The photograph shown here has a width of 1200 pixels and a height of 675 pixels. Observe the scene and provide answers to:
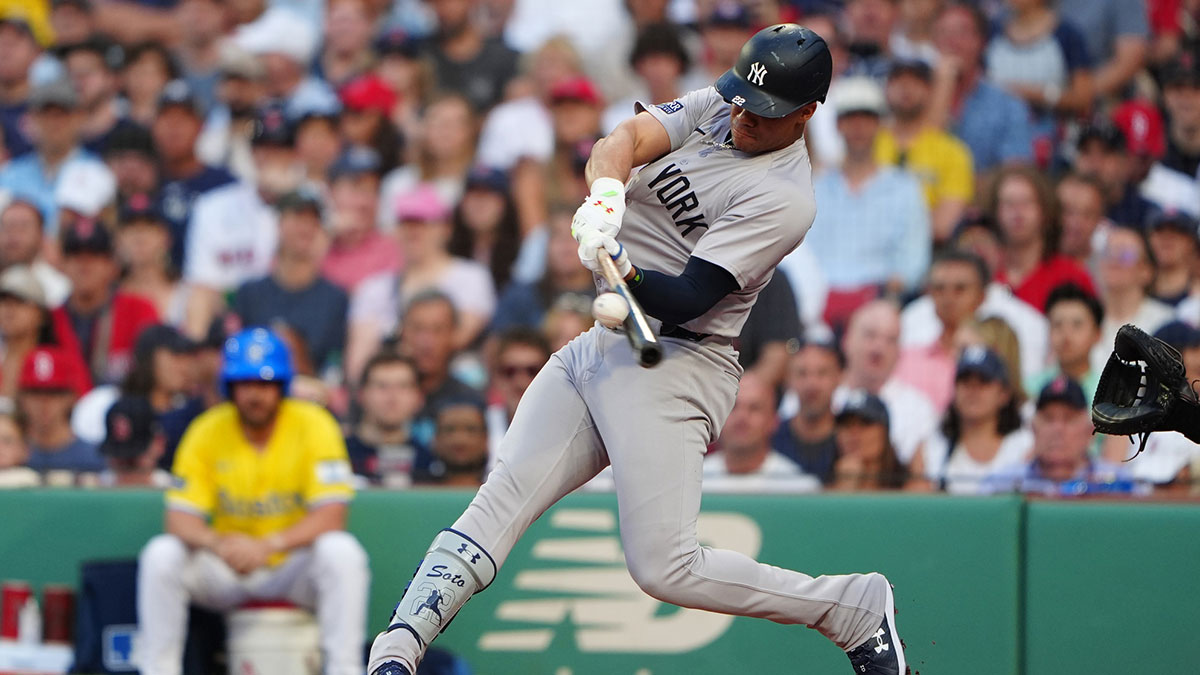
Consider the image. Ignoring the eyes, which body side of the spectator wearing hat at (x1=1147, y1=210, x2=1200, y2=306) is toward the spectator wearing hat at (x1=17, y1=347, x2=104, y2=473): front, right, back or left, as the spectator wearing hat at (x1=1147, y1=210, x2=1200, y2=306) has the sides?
right

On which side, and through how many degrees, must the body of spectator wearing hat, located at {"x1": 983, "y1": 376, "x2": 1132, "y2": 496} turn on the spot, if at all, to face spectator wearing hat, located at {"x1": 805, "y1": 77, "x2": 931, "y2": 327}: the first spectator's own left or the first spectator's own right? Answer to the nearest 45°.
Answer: approximately 135° to the first spectator's own right

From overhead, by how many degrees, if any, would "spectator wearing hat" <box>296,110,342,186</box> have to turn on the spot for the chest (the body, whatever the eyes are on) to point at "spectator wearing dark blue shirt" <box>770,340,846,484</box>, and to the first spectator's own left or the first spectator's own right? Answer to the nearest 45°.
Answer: approximately 45° to the first spectator's own left

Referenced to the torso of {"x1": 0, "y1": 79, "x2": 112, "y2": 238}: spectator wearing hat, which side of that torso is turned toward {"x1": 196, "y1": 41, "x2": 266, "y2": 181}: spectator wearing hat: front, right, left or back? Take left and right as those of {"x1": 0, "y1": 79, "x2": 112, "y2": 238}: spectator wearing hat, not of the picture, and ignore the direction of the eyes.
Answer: left

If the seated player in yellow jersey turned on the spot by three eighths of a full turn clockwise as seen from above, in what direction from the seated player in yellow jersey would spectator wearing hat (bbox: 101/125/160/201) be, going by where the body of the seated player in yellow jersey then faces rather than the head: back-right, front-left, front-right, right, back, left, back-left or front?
front-right

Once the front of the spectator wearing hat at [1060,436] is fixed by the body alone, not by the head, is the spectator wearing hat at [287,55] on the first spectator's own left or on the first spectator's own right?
on the first spectator's own right

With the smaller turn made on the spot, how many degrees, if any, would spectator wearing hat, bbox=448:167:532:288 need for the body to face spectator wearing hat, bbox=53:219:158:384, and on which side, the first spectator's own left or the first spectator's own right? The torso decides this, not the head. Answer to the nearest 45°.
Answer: approximately 90° to the first spectator's own right

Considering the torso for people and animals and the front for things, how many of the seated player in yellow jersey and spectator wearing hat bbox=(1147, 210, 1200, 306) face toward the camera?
2
